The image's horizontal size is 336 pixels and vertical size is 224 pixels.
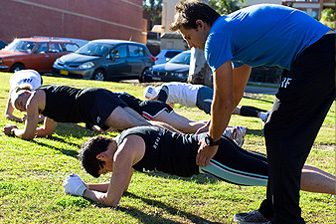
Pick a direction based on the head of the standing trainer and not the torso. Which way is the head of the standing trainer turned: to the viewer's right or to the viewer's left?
to the viewer's left

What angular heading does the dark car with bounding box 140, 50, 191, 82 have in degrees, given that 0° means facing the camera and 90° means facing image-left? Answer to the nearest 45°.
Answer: approximately 45°

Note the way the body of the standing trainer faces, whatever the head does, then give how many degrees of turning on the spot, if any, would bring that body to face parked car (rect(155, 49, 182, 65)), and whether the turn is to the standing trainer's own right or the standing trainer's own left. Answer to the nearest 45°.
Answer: approximately 90° to the standing trainer's own right

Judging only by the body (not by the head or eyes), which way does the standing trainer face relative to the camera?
to the viewer's left

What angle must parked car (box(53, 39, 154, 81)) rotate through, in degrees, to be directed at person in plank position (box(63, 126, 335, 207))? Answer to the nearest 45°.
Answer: approximately 45° to its left

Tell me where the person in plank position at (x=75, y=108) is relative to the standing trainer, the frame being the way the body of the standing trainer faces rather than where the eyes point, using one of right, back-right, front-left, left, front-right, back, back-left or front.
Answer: front-right

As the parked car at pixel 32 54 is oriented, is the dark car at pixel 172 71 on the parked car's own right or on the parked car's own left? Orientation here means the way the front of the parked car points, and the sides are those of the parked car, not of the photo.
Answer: on the parked car's own left

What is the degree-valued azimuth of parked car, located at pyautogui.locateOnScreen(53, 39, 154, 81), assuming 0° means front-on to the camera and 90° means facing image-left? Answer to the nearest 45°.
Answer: approximately 45°

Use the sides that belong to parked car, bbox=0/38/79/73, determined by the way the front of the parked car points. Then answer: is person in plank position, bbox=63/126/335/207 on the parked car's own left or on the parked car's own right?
on the parked car's own left
